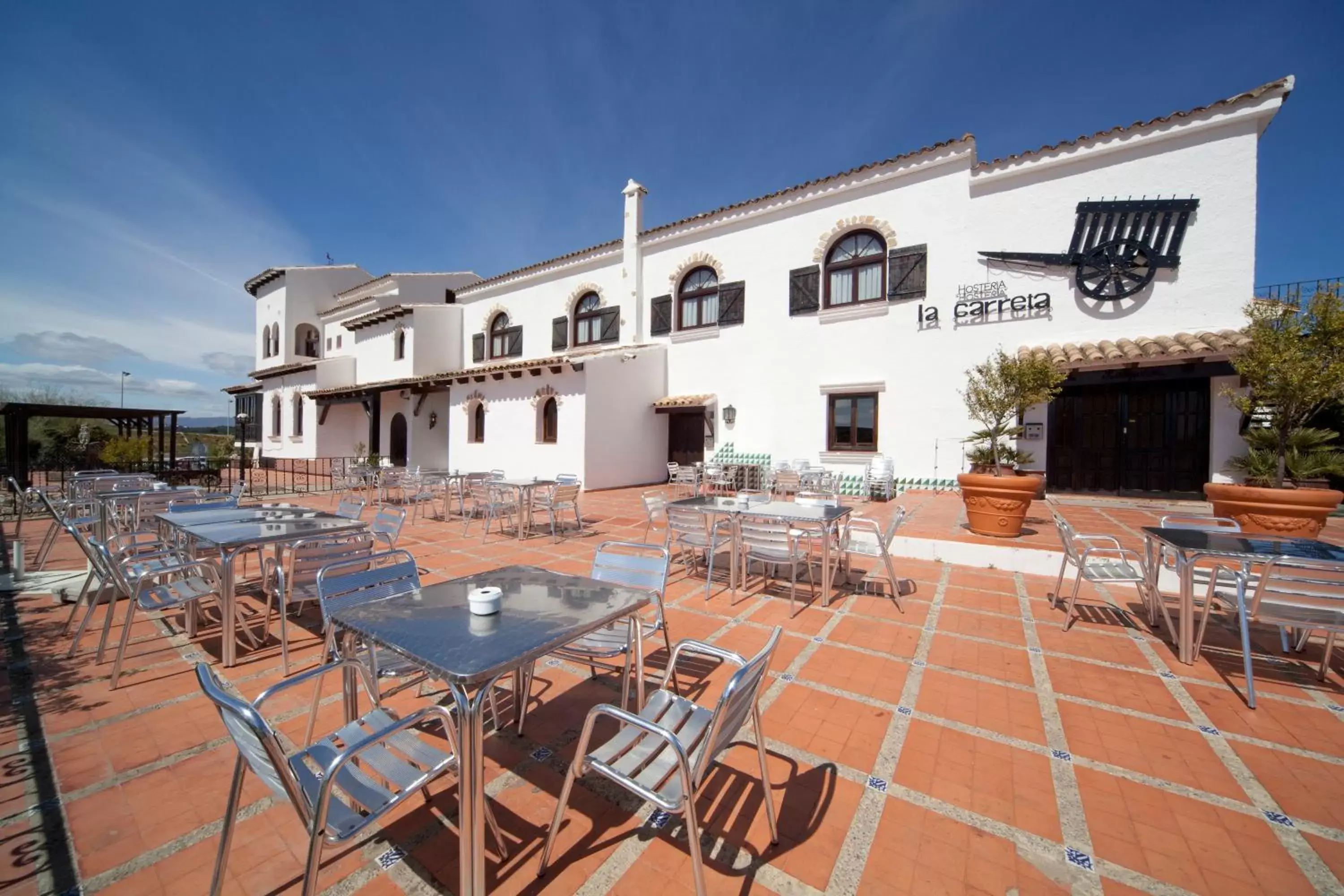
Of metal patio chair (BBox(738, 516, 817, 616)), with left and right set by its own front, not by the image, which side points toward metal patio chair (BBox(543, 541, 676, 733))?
back

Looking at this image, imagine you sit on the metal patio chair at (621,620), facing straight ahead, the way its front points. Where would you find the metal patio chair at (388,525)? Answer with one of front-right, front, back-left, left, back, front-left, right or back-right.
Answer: right

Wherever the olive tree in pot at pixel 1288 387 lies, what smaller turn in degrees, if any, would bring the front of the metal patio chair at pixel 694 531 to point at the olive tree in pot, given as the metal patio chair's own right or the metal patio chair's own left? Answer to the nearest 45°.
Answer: approximately 45° to the metal patio chair's own right

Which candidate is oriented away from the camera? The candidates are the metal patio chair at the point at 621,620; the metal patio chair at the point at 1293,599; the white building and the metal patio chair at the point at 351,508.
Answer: the metal patio chair at the point at 1293,599

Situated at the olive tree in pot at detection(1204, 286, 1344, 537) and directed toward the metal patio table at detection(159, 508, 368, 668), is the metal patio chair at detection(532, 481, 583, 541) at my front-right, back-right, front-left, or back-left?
front-right

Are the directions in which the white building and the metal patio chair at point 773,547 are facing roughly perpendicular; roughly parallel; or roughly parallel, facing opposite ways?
roughly parallel, facing opposite ways

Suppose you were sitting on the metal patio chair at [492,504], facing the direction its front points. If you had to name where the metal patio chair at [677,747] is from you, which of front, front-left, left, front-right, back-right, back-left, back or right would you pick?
back-right

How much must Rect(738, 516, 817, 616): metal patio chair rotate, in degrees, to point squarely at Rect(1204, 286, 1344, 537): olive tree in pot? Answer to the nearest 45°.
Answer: approximately 45° to its right

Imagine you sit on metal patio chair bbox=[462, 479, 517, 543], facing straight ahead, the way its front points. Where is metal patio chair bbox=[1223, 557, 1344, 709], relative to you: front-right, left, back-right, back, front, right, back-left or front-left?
right

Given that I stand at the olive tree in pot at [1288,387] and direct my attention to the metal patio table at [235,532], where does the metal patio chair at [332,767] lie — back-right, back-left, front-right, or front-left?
front-left

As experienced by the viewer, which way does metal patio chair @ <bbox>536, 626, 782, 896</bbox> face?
facing away from the viewer and to the left of the viewer

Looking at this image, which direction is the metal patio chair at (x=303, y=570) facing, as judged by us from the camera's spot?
facing away from the viewer and to the left of the viewer

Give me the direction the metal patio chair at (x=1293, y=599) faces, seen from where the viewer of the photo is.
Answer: facing away from the viewer

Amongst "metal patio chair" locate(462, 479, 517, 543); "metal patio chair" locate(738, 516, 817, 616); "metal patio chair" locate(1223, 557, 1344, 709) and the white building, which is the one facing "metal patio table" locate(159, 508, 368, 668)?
the white building

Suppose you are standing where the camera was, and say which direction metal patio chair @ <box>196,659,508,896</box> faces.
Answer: facing away from the viewer and to the right of the viewer

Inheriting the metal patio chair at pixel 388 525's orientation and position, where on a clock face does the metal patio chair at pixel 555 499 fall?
the metal patio chair at pixel 555 499 is roughly at 6 o'clock from the metal patio chair at pixel 388 525.

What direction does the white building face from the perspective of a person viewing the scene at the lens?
facing the viewer and to the left of the viewer

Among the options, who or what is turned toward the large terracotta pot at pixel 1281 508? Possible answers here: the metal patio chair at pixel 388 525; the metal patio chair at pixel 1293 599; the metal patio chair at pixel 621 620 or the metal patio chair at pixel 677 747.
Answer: the metal patio chair at pixel 1293 599
